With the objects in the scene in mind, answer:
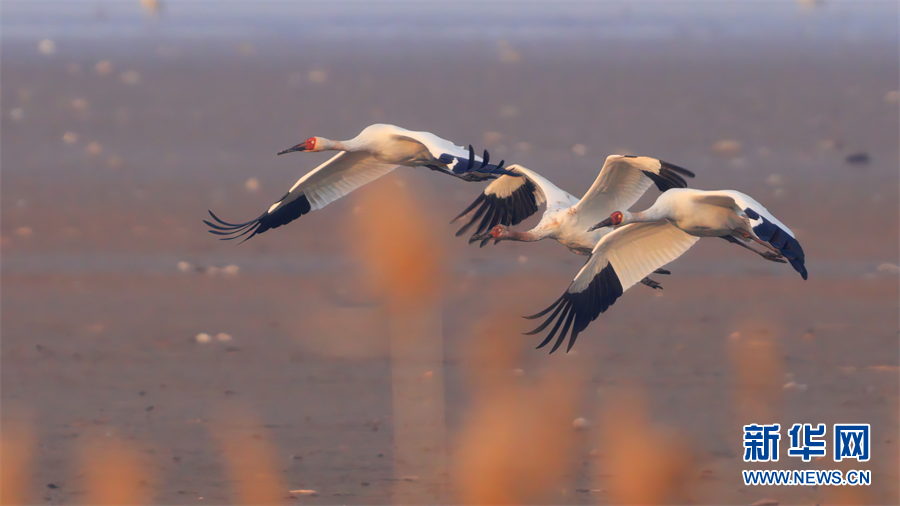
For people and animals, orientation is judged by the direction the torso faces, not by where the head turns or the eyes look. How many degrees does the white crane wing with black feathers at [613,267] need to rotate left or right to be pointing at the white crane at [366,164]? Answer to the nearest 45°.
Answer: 0° — it already faces it
